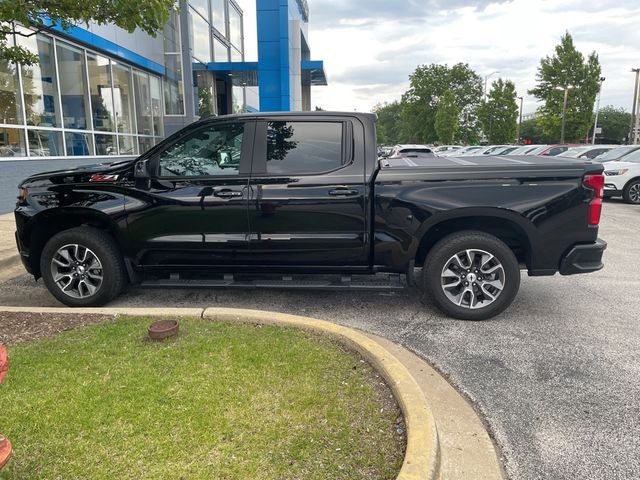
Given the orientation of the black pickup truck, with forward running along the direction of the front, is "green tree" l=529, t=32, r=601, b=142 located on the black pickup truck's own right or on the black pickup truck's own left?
on the black pickup truck's own right

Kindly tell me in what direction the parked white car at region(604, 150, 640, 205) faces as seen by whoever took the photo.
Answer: facing the viewer and to the left of the viewer

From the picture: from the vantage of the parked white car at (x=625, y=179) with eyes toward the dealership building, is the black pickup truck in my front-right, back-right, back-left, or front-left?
front-left

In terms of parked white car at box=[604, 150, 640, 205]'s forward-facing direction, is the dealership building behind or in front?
in front

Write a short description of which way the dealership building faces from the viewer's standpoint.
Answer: facing the viewer and to the right of the viewer

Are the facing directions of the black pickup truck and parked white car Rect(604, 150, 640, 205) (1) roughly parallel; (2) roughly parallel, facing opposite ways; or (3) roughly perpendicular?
roughly parallel

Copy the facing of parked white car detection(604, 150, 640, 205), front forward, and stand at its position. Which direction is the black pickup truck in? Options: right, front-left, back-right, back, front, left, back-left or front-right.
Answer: front-left

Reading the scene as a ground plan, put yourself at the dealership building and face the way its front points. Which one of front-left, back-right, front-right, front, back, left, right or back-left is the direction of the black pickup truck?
front-right

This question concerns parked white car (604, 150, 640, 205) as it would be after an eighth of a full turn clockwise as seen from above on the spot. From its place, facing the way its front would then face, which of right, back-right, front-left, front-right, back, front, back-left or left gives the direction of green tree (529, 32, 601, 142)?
right

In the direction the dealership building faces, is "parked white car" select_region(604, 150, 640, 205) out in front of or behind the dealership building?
in front

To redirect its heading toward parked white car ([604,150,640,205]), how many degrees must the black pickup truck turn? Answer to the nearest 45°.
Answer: approximately 135° to its right

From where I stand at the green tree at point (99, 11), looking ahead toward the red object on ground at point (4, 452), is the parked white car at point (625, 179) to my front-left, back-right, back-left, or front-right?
back-left

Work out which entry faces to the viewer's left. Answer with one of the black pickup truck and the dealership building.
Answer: the black pickup truck

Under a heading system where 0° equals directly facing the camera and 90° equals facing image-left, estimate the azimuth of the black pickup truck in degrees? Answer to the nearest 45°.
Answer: approximately 90°

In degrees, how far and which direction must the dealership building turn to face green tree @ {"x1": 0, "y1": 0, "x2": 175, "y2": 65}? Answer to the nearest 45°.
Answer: approximately 45° to its right
